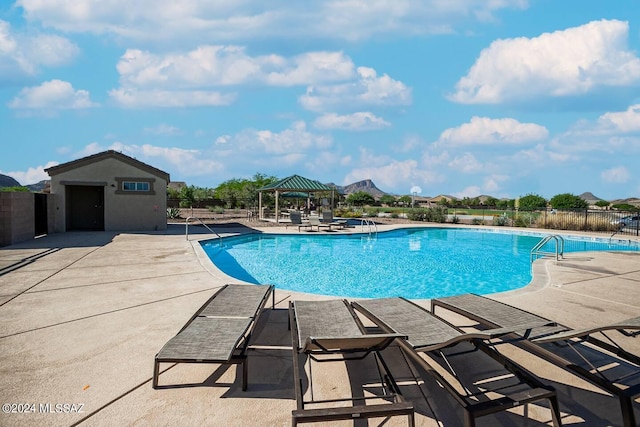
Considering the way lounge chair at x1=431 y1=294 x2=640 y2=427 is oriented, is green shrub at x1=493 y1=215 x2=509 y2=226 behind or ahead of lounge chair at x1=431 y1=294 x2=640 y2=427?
ahead

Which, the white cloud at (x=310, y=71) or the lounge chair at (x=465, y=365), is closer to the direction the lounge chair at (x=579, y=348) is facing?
the white cloud

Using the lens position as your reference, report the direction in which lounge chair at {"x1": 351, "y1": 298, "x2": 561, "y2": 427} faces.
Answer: facing away from the viewer and to the left of the viewer

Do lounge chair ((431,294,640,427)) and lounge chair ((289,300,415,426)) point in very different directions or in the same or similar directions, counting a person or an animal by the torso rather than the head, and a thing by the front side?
same or similar directions

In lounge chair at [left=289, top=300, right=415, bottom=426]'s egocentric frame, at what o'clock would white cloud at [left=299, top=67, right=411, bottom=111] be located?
The white cloud is roughly at 12 o'clock from the lounge chair.

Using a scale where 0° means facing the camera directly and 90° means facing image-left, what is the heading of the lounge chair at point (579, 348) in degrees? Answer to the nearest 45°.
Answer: approximately 135°

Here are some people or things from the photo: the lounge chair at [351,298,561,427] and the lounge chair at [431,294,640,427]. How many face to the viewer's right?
0

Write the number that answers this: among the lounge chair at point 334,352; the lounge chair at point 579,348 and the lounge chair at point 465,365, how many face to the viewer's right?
0

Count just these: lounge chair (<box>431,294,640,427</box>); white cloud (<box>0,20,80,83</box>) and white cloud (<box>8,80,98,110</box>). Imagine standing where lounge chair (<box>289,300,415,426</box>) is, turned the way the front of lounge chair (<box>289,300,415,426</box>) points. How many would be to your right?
1

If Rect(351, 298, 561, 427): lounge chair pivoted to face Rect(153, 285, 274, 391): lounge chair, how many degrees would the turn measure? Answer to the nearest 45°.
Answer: approximately 45° to its left

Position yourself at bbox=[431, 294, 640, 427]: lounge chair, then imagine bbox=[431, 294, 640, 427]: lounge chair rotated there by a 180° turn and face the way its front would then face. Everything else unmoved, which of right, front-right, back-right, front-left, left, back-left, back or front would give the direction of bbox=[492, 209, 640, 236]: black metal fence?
back-left

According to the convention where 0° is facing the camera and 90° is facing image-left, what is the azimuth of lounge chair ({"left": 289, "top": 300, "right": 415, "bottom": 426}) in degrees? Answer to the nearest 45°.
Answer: approximately 180°

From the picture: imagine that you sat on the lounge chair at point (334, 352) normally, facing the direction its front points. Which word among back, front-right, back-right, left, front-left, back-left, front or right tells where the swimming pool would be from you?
front

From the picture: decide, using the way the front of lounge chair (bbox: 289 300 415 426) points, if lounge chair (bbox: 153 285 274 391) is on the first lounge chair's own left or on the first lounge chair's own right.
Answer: on the first lounge chair's own left
